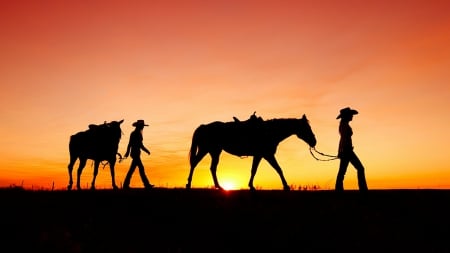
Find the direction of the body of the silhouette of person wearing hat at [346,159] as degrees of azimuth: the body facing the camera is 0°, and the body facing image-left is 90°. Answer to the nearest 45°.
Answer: approximately 270°

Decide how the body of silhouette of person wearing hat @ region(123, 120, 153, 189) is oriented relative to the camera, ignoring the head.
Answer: to the viewer's right

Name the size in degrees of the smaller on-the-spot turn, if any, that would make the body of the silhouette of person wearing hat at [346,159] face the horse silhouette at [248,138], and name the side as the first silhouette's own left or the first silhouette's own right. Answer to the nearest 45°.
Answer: approximately 135° to the first silhouette's own left

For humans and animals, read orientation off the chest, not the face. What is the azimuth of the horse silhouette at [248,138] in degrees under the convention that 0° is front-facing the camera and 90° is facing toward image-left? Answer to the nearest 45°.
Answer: approximately 270°

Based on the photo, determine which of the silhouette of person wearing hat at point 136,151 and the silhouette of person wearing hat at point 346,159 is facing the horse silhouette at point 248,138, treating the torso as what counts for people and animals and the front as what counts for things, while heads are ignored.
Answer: the silhouette of person wearing hat at point 136,151

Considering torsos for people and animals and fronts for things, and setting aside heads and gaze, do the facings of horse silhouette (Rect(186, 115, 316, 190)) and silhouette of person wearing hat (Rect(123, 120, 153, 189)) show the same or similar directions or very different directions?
same or similar directions

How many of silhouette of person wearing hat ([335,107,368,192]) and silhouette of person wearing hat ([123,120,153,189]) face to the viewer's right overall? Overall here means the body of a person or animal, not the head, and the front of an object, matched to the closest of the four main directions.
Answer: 2

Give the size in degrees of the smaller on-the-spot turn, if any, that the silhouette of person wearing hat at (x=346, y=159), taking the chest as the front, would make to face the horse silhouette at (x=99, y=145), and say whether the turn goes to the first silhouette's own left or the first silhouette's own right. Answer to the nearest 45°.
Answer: approximately 180°

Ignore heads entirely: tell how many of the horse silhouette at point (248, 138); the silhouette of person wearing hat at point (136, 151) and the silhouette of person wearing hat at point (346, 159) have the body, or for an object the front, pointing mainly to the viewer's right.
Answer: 3

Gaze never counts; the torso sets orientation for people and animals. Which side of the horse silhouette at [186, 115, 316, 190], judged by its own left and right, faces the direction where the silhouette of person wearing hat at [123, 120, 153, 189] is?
back
